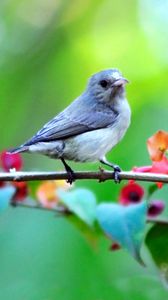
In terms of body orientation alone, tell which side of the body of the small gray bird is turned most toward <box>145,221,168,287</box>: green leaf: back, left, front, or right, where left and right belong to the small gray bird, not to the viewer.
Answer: front

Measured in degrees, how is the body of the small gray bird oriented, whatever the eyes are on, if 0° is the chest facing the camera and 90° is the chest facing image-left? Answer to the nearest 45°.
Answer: approximately 270°

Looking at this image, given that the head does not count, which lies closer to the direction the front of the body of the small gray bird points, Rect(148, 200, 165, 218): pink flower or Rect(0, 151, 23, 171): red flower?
the pink flower

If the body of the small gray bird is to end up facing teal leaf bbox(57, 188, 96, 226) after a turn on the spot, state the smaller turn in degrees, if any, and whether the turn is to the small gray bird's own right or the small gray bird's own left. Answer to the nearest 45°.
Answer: approximately 90° to the small gray bird's own right

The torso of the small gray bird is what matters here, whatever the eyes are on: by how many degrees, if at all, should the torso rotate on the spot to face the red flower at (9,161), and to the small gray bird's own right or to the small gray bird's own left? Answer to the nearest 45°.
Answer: approximately 135° to the small gray bird's own right

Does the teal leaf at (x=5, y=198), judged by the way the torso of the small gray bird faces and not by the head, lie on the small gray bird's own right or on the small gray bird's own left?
on the small gray bird's own right

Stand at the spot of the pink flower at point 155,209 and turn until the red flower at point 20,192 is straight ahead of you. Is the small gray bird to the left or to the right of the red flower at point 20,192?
right
